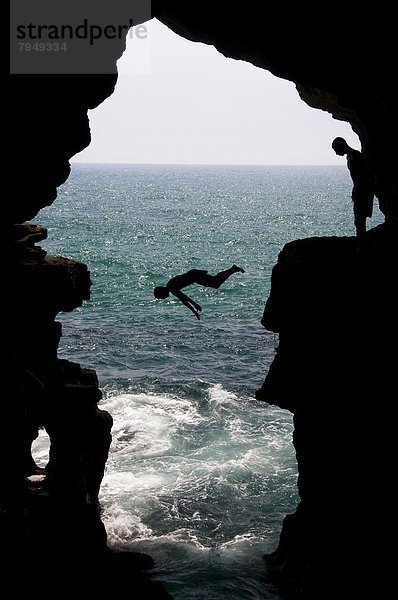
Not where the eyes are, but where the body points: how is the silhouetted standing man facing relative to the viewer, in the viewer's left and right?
facing to the left of the viewer

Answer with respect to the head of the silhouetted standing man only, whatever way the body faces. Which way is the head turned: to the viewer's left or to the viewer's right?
to the viewer's left
